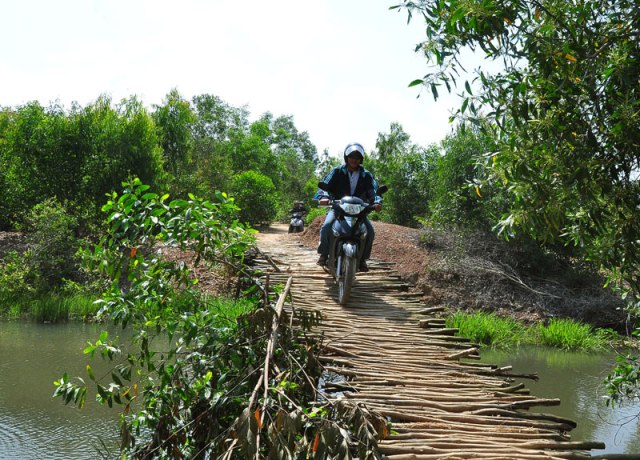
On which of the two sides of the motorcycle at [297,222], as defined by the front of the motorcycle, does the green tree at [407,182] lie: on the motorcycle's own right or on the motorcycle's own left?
on the motorcycle's own left

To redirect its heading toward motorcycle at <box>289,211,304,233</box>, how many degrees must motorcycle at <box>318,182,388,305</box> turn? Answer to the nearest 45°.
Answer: approximately 180°

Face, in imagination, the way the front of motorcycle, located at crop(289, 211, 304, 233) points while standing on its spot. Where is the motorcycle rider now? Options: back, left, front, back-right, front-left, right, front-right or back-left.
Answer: front

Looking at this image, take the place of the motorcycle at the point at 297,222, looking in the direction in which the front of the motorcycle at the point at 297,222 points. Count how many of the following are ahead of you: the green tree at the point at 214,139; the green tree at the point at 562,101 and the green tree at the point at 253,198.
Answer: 1

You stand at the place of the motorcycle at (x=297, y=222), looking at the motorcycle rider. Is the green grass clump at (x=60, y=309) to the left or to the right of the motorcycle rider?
right

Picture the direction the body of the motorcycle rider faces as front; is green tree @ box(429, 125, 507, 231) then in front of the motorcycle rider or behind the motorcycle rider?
behind

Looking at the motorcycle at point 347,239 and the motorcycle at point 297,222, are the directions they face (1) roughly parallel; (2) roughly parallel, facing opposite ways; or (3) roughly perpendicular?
roughly parallel

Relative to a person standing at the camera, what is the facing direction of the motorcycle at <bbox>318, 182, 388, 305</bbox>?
facing the viewer

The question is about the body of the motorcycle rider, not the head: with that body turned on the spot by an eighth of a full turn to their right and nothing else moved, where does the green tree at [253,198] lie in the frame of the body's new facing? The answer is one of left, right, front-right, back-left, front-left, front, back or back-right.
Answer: back-right

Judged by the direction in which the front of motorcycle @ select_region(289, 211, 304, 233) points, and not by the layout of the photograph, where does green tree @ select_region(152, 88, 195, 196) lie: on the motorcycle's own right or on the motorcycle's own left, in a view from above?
on the motorcycle's own right

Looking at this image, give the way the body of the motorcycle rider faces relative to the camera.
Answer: toward the camera
